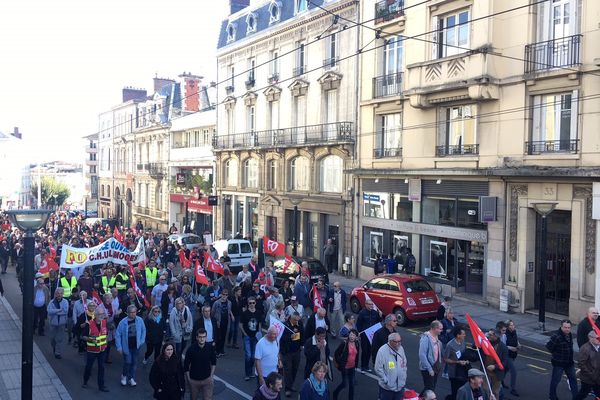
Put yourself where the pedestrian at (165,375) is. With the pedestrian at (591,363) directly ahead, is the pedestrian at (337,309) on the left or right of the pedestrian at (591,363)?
left

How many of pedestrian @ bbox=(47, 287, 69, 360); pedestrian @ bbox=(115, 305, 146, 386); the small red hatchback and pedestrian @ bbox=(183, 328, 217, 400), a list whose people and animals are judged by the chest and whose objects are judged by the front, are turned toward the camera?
3

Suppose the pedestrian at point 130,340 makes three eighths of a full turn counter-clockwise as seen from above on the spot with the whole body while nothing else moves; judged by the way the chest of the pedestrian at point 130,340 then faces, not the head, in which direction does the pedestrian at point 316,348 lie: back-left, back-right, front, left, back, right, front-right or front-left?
right

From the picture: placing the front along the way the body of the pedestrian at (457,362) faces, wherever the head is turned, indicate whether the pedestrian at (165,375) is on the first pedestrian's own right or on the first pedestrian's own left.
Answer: on the first pedestrian's own right

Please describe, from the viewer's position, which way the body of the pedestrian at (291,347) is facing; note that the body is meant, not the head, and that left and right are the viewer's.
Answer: facing the viewer and to the right of the viewer

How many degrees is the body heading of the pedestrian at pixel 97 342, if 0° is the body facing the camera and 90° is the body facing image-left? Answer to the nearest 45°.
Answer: approximately 315°

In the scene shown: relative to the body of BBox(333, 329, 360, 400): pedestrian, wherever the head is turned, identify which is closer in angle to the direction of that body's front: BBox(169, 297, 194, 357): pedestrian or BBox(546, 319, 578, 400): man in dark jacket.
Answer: the man in dark jacket

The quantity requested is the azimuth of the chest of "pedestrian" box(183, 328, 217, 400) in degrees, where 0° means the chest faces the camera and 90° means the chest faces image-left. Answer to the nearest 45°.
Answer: approximately 0°

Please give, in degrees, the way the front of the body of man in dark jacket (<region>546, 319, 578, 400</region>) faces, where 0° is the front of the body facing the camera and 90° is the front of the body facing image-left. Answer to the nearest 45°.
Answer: approximately 315°

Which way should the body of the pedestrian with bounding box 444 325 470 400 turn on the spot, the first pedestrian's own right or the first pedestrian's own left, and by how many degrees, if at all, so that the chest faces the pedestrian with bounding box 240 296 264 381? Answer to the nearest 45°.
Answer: approximately 135° to the first pedestrian's own right
